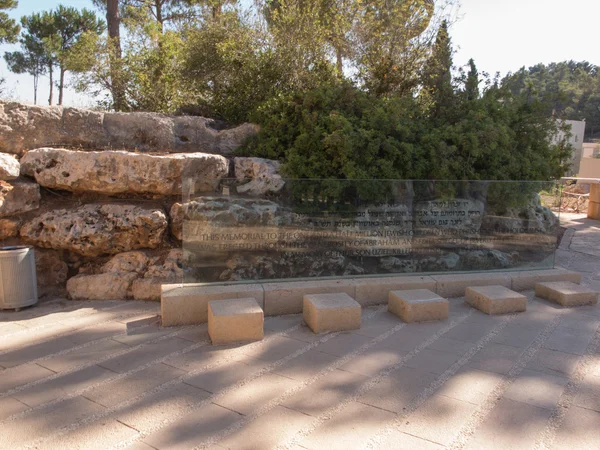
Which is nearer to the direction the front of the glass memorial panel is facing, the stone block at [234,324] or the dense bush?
the stone block

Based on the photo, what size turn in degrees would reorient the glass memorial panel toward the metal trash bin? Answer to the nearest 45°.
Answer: approximately 90° to its right

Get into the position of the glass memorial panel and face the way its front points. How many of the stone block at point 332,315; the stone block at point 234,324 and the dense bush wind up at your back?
1

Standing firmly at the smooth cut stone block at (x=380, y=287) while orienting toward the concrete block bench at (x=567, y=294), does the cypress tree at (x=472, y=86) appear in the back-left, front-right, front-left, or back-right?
front-left

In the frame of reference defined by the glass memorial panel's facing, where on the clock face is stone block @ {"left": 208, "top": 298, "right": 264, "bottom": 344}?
The stone block is roughly at 1 o'clock from the glass memorial panel.

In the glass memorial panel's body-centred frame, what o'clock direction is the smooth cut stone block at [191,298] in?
The smooth cut stone block is roughly at 2 o'clock from the glass memorial panel.

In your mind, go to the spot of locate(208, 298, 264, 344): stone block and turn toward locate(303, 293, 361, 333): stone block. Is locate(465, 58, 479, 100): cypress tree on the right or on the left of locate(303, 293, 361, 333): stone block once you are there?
left

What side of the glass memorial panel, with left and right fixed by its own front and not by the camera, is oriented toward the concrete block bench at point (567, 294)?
left

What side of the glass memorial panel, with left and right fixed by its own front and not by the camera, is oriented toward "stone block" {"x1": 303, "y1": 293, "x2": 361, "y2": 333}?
front

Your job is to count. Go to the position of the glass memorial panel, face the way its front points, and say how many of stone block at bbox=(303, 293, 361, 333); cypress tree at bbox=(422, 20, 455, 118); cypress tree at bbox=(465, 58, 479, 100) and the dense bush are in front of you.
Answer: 1

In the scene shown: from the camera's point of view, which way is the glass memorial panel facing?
toward the camera

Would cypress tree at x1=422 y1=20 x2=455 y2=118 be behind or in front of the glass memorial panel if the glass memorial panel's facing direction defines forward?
behind

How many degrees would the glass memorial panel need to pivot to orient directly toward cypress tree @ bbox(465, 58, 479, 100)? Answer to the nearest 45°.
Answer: approximately 135° to its left

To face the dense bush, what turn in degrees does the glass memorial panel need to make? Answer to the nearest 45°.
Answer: approximately 180°

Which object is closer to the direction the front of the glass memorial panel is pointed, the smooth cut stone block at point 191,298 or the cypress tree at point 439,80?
the smooth cut stone block

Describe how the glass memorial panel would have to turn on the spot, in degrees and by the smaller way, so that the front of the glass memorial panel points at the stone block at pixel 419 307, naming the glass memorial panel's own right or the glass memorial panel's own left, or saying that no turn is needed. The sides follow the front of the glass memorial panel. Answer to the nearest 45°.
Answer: approximately 45° to the glass memorial panel's own left
